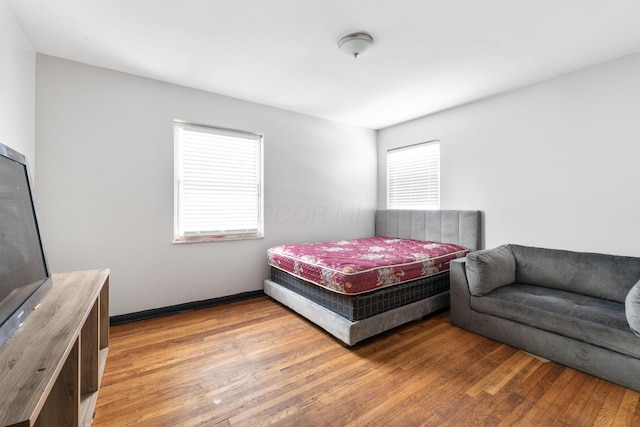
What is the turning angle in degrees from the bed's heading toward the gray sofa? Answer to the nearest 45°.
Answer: approximately 135° to its left

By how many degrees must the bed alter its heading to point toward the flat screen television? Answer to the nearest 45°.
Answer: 0° — it already faces it

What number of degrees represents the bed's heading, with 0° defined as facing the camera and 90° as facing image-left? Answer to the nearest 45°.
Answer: approximately 45°

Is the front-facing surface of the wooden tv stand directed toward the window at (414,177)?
yes

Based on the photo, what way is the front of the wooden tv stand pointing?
to the viewer's right

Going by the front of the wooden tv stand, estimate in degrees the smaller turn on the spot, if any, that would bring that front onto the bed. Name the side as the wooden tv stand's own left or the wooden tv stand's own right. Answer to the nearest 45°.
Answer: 0° — it already faces it

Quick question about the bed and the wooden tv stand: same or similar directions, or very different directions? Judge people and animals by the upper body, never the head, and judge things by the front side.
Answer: very different directions

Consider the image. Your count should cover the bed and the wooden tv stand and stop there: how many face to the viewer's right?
1

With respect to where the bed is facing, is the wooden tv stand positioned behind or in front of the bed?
in front

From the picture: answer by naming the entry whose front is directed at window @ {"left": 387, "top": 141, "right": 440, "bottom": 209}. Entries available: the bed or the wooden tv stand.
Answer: the wooden tv stand
